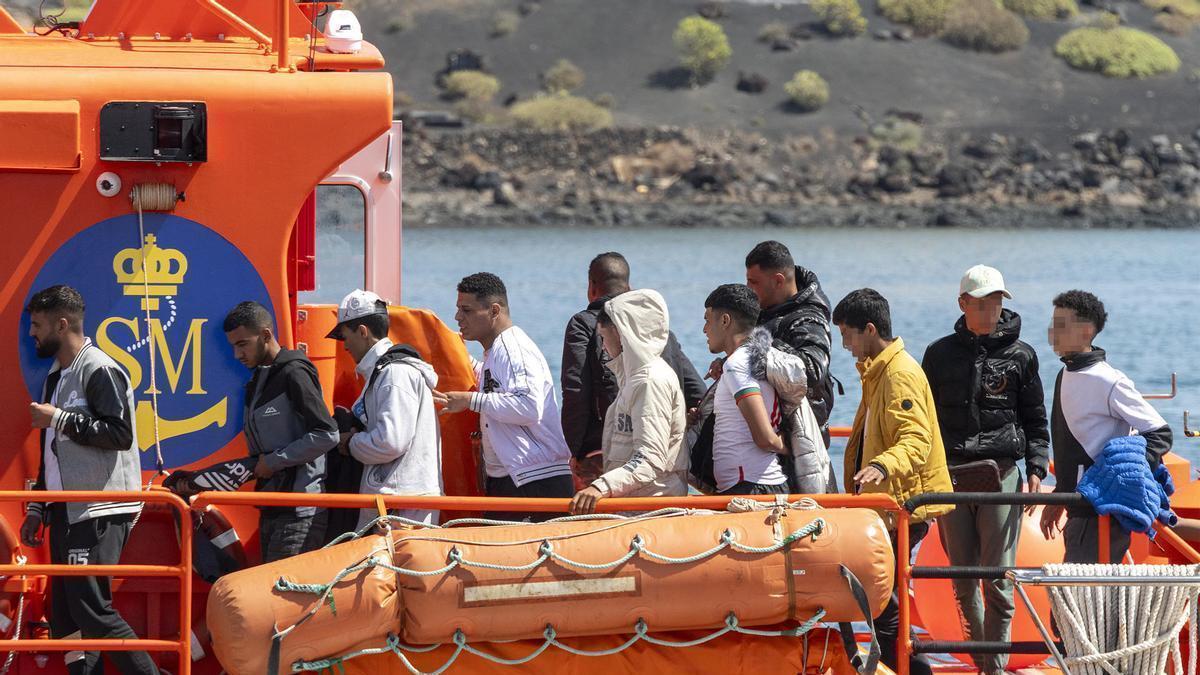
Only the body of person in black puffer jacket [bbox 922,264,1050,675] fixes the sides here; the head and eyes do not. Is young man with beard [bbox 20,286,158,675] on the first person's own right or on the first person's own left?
on the first person's own right

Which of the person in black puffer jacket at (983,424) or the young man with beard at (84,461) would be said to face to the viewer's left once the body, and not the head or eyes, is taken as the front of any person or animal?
the young man with beard

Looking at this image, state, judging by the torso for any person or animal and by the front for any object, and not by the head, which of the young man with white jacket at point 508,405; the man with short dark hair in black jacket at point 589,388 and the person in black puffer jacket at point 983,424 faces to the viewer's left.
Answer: the young man with white jacket at point 508,405

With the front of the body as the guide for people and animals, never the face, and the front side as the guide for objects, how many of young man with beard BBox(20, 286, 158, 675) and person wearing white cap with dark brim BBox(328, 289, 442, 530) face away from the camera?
0

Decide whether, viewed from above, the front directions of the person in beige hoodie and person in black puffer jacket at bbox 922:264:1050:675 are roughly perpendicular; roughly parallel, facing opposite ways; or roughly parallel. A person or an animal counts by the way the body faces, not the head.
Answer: roughly perpendicular

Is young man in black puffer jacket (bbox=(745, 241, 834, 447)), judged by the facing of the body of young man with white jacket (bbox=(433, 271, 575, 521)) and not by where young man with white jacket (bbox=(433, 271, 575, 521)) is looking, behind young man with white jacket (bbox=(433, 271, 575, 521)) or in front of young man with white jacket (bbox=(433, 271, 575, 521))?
behind

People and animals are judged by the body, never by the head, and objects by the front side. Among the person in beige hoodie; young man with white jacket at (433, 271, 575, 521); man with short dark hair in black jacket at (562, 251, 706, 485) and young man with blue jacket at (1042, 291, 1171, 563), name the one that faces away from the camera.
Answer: man with short dark hair in black jacket at (562, 251, 706, 485)

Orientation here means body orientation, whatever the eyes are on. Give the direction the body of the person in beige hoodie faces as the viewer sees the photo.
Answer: to the viewer's left

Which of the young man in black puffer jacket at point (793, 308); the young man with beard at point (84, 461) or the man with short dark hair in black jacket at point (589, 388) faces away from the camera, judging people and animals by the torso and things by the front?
the man with short dark hair in black jacket at point (589, 388)

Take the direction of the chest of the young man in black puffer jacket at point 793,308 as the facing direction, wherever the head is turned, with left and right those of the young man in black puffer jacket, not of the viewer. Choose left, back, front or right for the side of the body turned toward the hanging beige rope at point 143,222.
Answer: front

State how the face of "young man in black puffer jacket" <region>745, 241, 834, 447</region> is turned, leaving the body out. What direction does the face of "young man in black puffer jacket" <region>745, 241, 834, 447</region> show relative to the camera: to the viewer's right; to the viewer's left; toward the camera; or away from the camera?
to the viewer's left

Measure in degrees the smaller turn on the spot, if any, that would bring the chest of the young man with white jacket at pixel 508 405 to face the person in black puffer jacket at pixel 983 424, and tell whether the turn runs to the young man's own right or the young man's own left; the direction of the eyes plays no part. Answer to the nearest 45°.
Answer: approximately 180°
